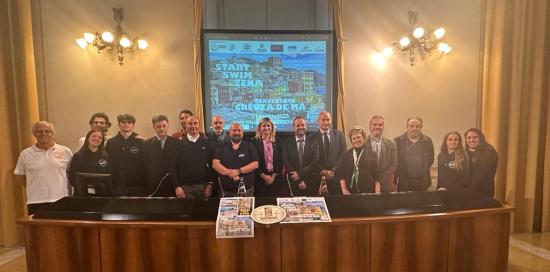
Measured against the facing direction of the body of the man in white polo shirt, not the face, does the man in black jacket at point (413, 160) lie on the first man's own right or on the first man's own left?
on the first man's own left

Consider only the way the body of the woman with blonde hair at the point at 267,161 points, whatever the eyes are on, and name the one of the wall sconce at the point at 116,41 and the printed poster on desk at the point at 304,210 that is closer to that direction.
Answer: the printed poster on desk

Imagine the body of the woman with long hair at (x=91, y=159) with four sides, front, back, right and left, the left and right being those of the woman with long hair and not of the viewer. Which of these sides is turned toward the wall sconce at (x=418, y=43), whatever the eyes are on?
left

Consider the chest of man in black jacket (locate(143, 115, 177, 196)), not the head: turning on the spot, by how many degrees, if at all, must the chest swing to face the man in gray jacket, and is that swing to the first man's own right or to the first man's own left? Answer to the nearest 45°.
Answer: approximately 90° to the first man's own left

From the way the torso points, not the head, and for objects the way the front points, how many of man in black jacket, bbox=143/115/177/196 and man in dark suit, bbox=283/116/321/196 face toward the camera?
2

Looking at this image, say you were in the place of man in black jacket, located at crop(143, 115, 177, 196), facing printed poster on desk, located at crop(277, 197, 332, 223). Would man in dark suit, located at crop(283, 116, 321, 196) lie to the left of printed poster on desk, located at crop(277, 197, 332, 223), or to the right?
left
